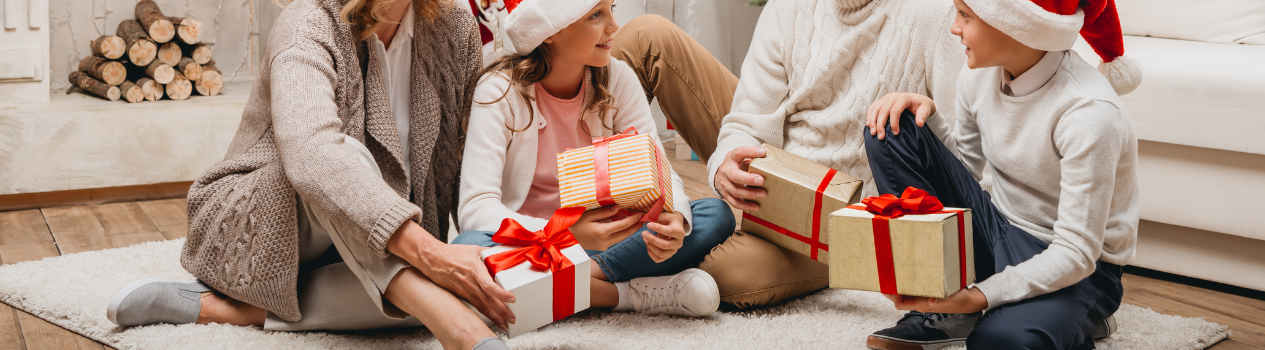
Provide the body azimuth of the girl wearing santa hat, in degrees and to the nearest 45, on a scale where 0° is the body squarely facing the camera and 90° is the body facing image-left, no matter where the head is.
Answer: approximately 315°

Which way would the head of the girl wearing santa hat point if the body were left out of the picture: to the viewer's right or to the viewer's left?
to the viewer's right

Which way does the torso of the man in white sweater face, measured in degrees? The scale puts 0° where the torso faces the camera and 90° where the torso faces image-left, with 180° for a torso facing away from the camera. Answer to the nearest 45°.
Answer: approximately 45°

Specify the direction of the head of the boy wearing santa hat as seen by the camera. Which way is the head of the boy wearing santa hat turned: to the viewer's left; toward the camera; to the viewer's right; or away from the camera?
to the viewer's left

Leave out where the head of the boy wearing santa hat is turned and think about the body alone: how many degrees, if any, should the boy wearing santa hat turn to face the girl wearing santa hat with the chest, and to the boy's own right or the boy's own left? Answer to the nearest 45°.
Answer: approximately 45° to the boy's own right

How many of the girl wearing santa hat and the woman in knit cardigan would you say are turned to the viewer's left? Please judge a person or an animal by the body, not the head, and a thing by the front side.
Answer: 0

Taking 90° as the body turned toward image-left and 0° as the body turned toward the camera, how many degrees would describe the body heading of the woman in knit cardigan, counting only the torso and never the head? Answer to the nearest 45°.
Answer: approximately 315°

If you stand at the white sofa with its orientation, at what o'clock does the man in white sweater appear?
The man in white sweater is roughly at 12 o'clock from the white sofa.

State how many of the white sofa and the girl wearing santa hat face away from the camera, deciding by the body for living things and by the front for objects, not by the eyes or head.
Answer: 0
